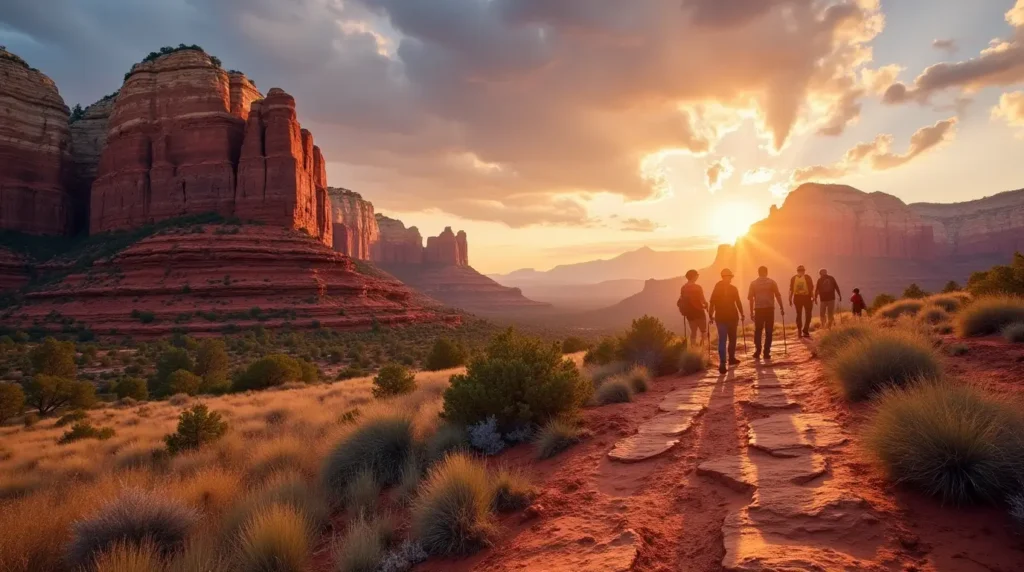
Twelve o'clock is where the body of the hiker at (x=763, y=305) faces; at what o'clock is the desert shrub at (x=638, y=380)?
The desert shrub is roughly at 7 o'clock from the hiker.

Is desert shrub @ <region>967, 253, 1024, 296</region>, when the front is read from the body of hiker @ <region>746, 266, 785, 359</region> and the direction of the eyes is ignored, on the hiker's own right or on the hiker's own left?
on the hiker's own right

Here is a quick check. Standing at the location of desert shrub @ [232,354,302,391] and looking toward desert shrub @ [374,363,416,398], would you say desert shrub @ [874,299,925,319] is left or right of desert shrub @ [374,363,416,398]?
left

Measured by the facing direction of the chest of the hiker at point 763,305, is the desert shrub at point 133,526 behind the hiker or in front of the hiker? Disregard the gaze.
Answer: behind

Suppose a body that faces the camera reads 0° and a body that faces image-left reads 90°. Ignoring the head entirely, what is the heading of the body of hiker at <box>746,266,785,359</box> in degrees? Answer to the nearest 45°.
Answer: approximately 180°

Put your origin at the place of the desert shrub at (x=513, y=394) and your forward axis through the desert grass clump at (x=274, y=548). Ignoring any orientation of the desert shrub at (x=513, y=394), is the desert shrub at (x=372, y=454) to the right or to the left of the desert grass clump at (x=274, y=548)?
right

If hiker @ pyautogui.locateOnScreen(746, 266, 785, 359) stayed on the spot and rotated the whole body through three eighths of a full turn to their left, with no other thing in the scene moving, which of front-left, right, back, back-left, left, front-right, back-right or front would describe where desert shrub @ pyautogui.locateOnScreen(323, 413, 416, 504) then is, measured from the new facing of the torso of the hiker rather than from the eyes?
front

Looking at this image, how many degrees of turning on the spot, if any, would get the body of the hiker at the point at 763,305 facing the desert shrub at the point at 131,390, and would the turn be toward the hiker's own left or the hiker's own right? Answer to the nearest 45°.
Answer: approximately 90° to the hiker's own left

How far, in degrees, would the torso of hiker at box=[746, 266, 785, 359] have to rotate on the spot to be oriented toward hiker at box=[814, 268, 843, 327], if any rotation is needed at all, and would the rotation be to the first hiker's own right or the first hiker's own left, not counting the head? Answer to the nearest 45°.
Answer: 0° — they already face them

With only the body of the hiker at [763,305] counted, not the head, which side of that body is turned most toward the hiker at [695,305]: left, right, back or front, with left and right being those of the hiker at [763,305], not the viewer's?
left

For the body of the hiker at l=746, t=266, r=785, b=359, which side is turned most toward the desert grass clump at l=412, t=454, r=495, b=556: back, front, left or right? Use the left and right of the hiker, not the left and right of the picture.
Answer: back

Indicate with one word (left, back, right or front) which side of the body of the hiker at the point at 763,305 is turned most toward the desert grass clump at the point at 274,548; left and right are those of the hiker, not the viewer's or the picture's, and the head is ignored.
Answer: back

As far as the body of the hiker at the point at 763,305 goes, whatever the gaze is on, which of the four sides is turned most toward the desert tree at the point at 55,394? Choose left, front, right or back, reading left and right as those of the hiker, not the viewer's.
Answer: left

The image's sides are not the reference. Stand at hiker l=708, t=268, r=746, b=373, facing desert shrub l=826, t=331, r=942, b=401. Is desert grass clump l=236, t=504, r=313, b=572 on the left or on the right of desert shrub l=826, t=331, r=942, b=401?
right

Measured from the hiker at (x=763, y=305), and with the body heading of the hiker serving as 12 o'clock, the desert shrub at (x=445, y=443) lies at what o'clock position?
The desert shrub is roughly at 7 o'clock from the hiker.

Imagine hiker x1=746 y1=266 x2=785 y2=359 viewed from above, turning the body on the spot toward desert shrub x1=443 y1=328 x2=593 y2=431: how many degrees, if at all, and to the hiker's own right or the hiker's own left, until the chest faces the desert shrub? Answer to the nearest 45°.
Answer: approximately 135° to the hiker's own left
